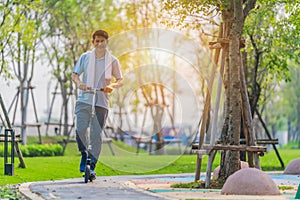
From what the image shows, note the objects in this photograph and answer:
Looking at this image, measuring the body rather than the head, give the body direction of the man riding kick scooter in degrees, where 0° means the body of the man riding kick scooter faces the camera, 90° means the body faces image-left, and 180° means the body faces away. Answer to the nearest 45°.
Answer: approximately 0°

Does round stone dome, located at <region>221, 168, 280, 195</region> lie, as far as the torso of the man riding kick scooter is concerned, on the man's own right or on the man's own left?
on the man's own left

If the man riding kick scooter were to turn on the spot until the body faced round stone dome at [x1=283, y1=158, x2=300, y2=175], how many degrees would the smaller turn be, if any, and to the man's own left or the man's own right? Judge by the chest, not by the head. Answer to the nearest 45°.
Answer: approximately 135° to the man's own left

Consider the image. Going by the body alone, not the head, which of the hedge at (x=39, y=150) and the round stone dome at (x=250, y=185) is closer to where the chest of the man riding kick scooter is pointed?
the round stone dome

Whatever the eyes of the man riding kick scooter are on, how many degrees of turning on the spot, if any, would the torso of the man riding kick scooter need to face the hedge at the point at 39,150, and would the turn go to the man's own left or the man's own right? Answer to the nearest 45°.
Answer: approximately 180°

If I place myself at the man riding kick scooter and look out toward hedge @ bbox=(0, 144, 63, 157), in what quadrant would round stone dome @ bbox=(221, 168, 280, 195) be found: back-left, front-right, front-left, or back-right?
back-right
